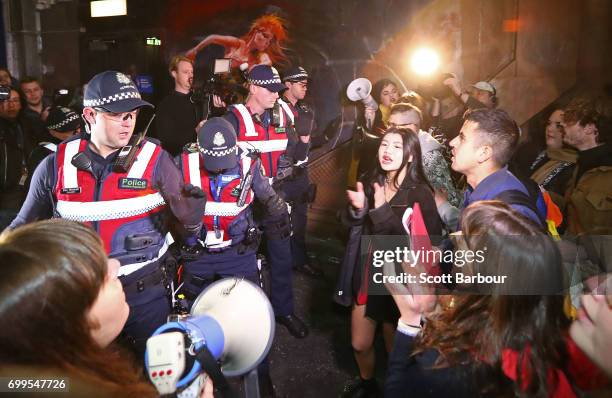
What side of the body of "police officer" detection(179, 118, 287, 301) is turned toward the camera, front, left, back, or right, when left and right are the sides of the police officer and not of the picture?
front

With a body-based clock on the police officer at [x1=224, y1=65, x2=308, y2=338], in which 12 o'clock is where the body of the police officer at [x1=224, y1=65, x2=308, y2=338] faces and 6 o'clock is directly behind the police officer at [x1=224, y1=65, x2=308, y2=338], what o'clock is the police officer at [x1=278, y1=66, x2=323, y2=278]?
the police officer at [x1=278, y1=66, x2=323, y2=278] is roughly at 8 o'clock from the police officer at [x1=224, y1=65, x2=308, y2=338].

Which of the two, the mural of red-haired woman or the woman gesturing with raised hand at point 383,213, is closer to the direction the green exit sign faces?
the woman gesturing with raised hand

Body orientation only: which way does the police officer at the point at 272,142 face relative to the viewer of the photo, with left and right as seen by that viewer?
facing the viewer and to the right of the viewer

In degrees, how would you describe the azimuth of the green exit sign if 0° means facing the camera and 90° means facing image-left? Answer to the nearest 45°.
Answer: approximately 0°

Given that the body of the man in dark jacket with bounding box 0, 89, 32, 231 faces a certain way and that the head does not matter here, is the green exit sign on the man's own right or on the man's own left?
on the man's own left
